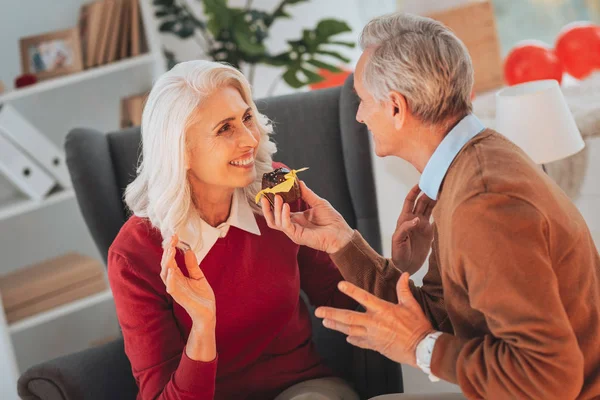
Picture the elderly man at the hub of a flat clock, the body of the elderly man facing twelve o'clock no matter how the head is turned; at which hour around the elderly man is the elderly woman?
The elderly woman is roughly at 1 o'clock from the elderly man.

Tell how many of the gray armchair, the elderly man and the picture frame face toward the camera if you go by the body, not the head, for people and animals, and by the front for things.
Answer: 2

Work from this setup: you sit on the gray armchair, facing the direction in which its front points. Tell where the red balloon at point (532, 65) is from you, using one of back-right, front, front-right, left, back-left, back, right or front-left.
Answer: back-left

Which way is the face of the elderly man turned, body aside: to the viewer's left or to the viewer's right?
to the viewer's left

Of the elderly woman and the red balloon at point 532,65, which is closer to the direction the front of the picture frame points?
the elderly woman

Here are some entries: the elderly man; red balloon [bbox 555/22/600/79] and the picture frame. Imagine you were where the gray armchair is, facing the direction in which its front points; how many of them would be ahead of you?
1

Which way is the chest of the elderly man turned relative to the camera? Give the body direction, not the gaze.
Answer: to the viewer's left

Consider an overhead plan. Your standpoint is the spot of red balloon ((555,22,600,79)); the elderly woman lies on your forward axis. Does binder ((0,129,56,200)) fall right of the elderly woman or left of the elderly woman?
right

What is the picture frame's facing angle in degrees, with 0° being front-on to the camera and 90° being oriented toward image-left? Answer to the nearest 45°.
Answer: approximately 0°

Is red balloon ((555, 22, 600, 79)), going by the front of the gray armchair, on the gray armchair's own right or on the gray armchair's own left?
on the gray armchair's own left

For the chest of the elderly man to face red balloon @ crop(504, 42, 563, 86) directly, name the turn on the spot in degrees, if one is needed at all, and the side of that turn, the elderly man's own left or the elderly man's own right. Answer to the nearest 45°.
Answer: approximately 90° to the elderly man's own right
